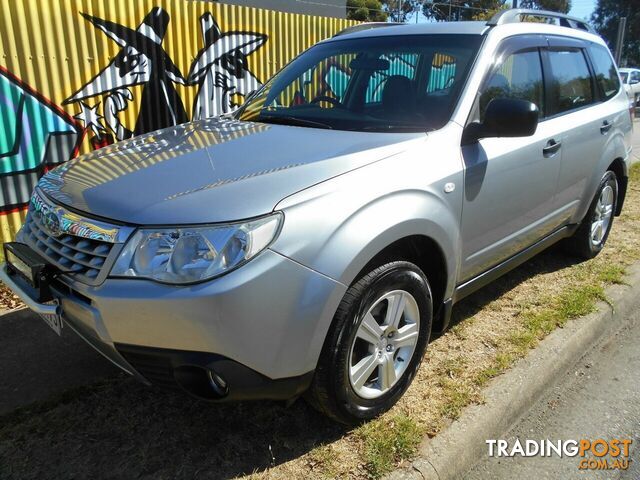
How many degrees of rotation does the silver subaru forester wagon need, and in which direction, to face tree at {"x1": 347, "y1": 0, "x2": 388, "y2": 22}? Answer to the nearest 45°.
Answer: approximately 135° to its right

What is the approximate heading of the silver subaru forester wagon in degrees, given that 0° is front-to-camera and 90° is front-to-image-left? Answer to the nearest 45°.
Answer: approximately 45°

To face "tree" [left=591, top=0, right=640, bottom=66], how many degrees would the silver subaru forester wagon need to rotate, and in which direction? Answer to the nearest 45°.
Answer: approximately 180°
